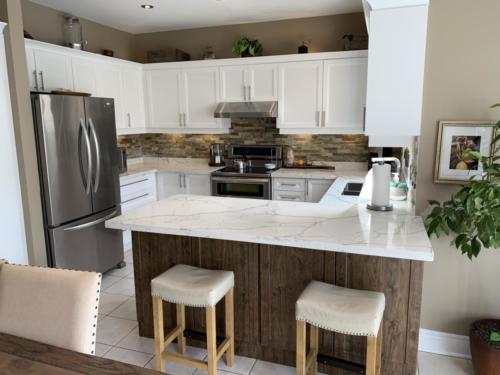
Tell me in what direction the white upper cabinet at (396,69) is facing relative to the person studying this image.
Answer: facing to the left of the viewer

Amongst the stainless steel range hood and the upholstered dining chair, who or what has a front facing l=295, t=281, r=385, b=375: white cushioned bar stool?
the stainless steel range hood

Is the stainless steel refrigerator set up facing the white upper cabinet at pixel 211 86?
no

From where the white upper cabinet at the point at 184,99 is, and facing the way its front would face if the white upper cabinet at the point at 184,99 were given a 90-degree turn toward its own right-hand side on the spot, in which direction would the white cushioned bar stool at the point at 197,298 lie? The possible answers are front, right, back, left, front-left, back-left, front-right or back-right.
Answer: left

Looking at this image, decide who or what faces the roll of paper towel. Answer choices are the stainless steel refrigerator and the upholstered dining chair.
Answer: the stainless steel refrigerator

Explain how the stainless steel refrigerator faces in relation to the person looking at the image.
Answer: facing the viewer and to the right of the viewer

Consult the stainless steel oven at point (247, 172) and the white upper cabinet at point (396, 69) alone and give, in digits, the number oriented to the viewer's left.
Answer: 1

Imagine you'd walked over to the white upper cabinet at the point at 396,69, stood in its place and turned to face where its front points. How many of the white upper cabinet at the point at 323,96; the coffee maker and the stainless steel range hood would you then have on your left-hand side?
0

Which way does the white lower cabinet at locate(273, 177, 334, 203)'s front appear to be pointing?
toward the camera

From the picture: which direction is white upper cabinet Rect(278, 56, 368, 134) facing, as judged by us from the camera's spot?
facing the viewer

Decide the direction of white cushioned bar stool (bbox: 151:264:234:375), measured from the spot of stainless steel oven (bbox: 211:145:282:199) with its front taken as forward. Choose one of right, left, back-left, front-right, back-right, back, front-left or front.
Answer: front

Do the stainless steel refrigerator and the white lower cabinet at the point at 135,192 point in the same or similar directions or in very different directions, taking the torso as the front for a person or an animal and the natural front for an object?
same or similar directions

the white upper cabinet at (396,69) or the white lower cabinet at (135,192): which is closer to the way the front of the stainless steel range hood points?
the white upper cabinet

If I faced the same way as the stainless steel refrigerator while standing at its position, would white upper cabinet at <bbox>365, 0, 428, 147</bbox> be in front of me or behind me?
in front

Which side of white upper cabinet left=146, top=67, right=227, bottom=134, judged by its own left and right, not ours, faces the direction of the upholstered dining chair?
front

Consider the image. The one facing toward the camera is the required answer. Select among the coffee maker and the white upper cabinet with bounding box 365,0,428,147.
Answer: the coffee maker

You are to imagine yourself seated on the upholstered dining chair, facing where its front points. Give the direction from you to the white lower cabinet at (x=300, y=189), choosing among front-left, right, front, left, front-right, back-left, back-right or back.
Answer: back

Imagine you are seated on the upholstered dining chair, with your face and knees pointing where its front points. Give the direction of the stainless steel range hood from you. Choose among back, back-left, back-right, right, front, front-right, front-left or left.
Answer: back

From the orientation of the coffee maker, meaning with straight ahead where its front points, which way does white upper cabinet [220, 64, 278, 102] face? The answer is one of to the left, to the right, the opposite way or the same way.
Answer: the same way
